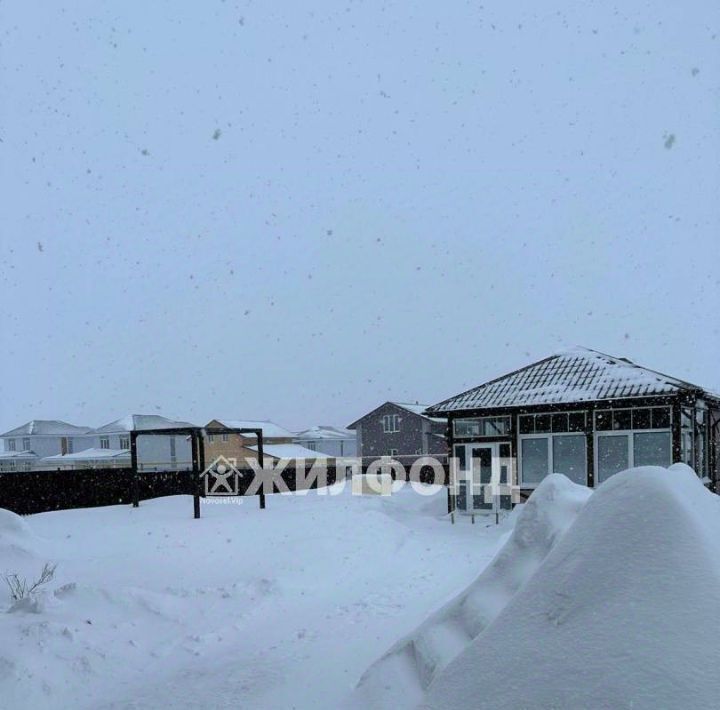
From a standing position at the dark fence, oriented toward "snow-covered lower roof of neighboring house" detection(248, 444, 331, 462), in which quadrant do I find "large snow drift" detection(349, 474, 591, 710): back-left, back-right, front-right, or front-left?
back-right

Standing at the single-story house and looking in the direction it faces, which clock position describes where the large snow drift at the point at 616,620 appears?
The large snow drift is roughly at 12 o'clock from the single-story house.

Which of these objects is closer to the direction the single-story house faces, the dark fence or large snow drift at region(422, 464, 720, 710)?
the large snow drift

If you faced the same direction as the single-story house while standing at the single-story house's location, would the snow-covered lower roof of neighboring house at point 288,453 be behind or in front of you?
behind

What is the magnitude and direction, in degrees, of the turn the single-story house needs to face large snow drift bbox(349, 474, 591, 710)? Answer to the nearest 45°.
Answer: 0° — it already faces it

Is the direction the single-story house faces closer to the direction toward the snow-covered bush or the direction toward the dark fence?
the snow-covered bush

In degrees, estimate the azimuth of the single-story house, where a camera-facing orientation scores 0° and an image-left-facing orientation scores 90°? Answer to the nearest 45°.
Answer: approximately 0°
